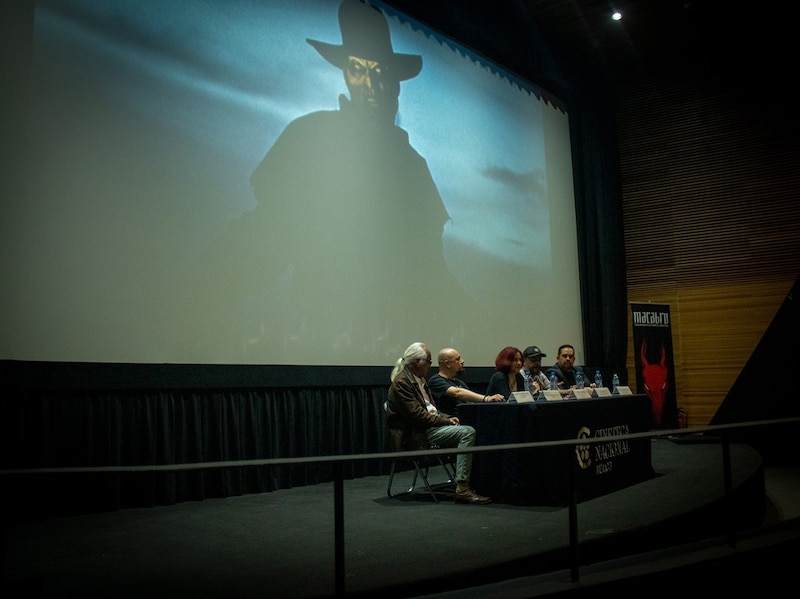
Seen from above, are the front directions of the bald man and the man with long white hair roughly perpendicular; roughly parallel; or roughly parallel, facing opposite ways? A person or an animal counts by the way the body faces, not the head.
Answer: roughly parallel

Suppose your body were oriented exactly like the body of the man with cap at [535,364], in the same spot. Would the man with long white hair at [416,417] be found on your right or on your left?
on your right

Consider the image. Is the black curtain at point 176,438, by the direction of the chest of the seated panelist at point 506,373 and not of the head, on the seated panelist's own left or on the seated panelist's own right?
on the seated panelist's own right

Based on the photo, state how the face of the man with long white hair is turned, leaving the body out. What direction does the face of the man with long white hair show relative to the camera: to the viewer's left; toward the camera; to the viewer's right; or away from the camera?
to the viewer's right

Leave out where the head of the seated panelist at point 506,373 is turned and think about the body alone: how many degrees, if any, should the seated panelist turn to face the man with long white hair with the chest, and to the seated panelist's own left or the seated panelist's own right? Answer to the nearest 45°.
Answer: approximately 90° to the seated panelist's own right
